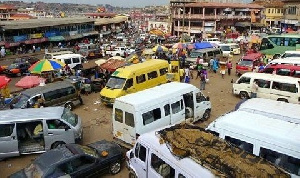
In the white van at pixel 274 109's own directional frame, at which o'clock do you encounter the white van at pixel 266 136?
the white van at pixel 266 136 is roughly at 9 o'clock from the white van at pixel 274 109.

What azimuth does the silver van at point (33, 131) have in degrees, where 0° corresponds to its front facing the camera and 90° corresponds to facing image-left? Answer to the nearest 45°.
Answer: approximately 270°

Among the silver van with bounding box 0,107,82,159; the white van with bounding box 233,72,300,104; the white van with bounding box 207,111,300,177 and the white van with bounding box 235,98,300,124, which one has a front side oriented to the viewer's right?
the silver van with bounding box 0,107,82,159

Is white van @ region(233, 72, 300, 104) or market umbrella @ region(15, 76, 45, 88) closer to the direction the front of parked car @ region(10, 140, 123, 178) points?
the white van

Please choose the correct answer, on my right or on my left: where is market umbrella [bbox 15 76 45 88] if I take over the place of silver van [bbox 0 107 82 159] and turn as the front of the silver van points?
on my left

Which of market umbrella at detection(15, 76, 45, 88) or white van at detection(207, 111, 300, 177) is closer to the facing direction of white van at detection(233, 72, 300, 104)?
the market umbrella

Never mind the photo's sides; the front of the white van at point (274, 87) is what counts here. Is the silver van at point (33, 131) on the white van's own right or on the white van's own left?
on the white van's own left
